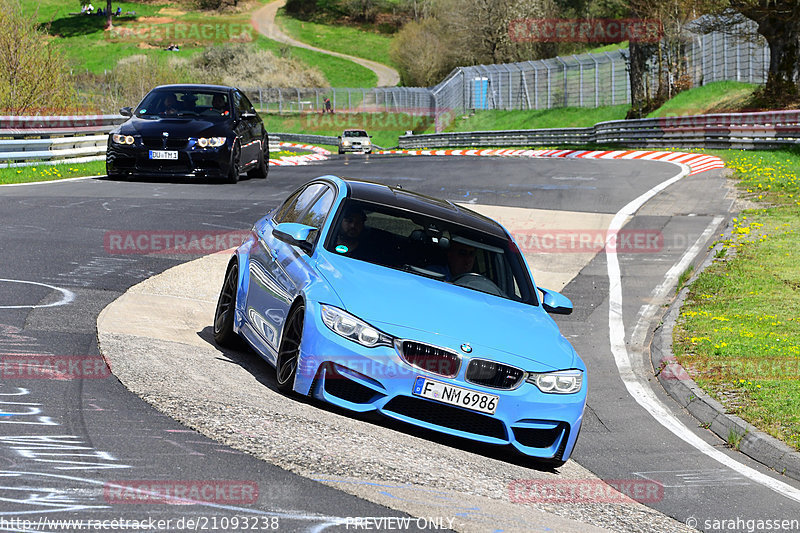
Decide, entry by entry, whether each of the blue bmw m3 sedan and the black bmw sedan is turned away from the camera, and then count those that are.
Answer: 0

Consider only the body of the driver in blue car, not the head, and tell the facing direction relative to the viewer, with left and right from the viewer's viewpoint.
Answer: facing the viewer and to the right of the viewer

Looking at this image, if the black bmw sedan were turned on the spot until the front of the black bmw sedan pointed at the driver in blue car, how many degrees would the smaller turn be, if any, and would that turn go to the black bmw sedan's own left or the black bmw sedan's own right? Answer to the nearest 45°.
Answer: approximately 45° to the black bmw sedan's own left

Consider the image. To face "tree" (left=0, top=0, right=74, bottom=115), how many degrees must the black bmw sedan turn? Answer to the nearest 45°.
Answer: approximately 135° to its right

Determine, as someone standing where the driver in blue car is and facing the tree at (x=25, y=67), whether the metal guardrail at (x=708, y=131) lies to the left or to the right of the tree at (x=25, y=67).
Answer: right

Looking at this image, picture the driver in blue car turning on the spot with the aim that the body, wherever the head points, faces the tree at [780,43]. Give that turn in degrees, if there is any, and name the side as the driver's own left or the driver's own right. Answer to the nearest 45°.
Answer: approximately 135° to the driver's own left

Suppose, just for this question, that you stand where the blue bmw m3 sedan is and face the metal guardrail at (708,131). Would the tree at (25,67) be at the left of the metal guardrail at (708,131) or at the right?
left

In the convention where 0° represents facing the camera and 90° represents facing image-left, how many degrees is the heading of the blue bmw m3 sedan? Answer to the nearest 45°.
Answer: approximately 315°

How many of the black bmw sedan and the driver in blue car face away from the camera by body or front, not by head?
0

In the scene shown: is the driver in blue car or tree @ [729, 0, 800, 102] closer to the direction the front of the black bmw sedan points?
the driver in blue car

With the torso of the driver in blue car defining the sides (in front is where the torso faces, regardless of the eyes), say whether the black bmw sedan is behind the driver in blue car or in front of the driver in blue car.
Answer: behind

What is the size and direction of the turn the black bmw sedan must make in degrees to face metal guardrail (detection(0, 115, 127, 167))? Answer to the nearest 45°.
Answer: approximately 90° to its right

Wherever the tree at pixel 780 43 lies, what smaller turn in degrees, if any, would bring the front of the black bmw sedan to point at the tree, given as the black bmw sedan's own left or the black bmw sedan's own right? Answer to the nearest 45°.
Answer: approximately 180°

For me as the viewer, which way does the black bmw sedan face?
facing the viewer and to the left of the viewer
